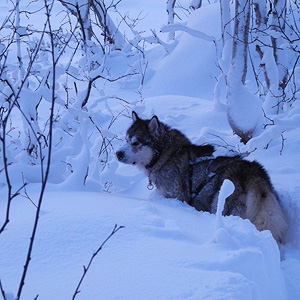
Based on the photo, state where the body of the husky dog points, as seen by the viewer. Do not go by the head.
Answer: to the viewer's left

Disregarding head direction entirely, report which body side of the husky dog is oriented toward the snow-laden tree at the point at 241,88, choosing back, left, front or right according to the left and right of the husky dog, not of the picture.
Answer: right
